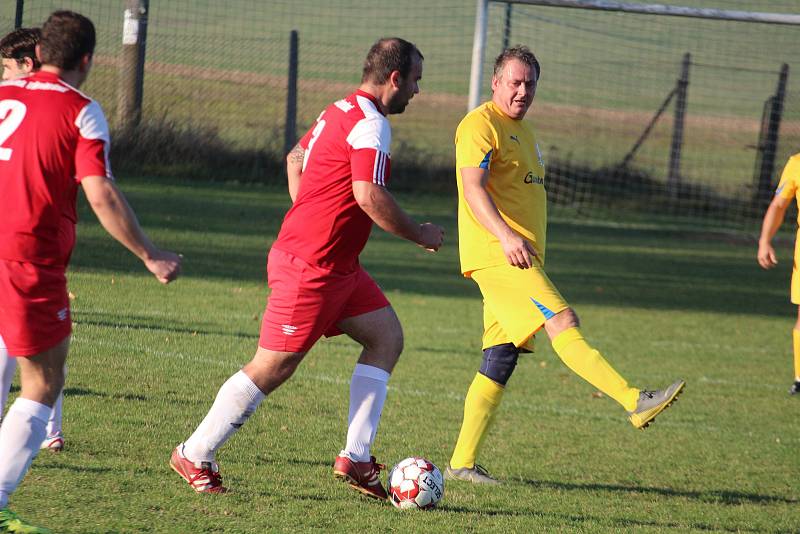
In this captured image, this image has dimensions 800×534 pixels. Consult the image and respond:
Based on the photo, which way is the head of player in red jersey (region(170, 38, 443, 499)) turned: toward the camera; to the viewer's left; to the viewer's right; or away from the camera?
to the viewer's right

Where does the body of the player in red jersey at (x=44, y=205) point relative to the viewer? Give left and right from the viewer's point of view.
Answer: facing away from the viewer and to the right of the viewer

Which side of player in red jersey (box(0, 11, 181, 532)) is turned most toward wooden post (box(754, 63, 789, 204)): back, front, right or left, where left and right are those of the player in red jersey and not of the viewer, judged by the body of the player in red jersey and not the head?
front

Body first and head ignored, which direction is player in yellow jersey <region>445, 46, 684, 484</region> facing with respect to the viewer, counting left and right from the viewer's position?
facing the viewer and to the right of the viewer

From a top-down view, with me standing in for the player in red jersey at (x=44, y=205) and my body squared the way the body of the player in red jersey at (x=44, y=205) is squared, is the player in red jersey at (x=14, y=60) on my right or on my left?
on my left
